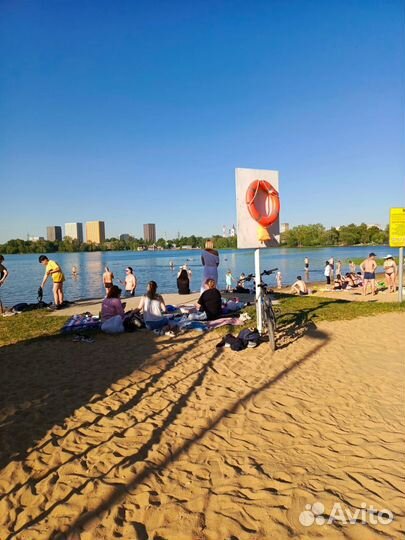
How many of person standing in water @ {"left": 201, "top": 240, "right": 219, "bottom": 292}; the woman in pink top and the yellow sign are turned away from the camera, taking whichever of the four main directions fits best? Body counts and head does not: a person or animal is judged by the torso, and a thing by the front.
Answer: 2

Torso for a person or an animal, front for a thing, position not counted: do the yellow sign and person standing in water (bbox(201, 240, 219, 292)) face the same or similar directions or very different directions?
very different directions

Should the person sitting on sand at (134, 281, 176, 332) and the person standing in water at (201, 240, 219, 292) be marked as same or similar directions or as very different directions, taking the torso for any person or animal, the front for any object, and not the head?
same or similar directions

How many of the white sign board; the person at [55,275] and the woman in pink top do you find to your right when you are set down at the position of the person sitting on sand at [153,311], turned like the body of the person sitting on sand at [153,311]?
1

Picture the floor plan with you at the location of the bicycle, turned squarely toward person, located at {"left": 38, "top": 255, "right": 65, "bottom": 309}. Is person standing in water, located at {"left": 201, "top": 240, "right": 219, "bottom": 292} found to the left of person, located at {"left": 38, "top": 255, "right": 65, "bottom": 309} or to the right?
right

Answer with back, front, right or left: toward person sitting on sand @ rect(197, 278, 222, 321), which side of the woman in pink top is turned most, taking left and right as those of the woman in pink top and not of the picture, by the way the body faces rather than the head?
right

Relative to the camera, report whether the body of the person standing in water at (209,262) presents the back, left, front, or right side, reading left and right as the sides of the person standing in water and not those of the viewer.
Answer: back

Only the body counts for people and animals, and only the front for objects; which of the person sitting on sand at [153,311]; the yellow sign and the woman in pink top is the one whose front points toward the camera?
the yellow sign

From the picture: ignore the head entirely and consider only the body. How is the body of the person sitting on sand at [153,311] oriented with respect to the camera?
away from the camera

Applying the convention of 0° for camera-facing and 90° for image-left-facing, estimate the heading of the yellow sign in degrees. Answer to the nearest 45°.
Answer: approximately 0°

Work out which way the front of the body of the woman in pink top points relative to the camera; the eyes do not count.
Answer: away from the camera

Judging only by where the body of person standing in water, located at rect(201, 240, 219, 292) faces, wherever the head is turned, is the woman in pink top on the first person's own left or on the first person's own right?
on the first person's own left
